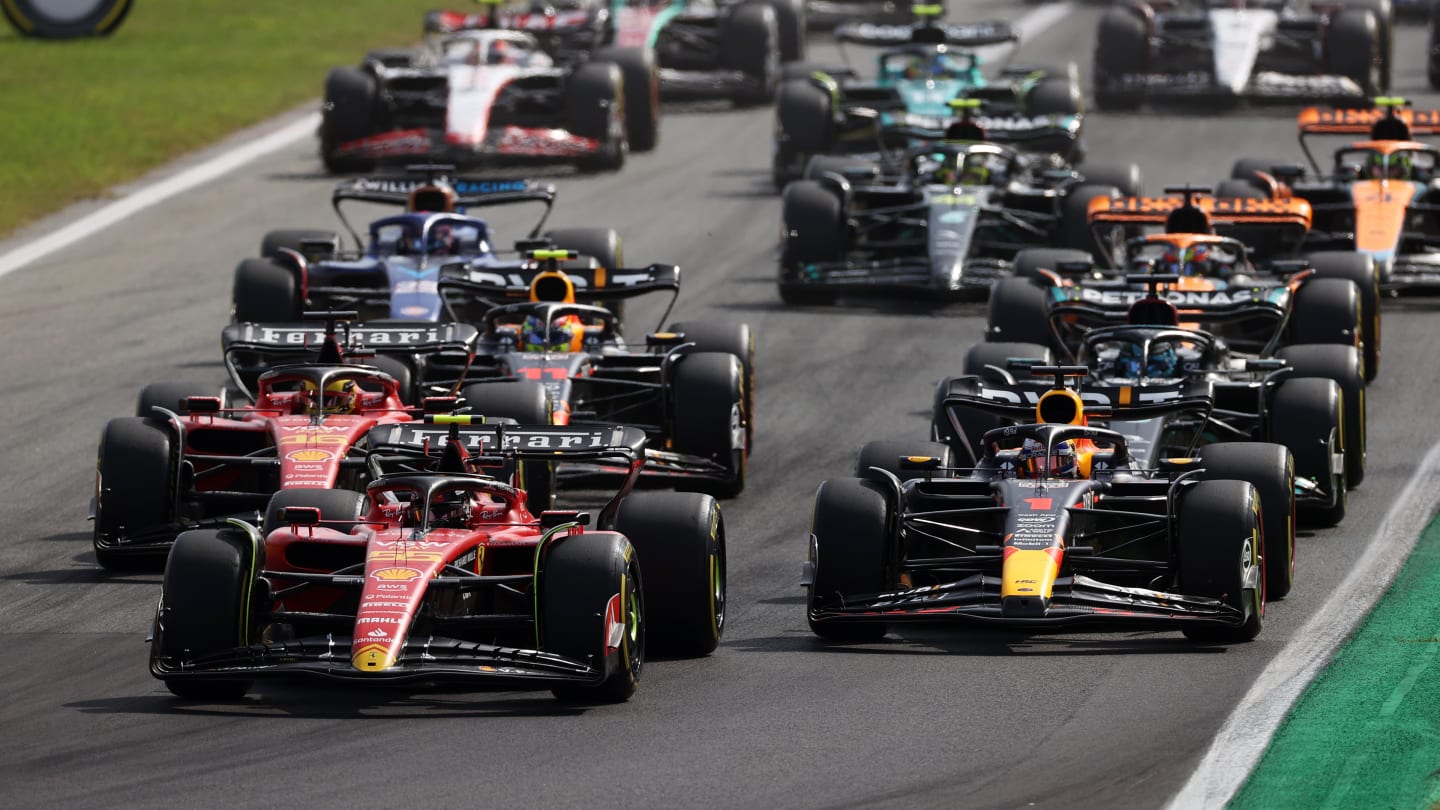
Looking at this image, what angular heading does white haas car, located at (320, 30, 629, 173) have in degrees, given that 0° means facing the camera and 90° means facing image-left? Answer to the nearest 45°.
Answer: approximately 0°

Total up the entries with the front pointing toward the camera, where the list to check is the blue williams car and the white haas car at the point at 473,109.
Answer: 2

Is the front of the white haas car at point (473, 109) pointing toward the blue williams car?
yes

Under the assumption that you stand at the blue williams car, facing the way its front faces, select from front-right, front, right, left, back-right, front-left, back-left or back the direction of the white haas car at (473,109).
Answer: back
